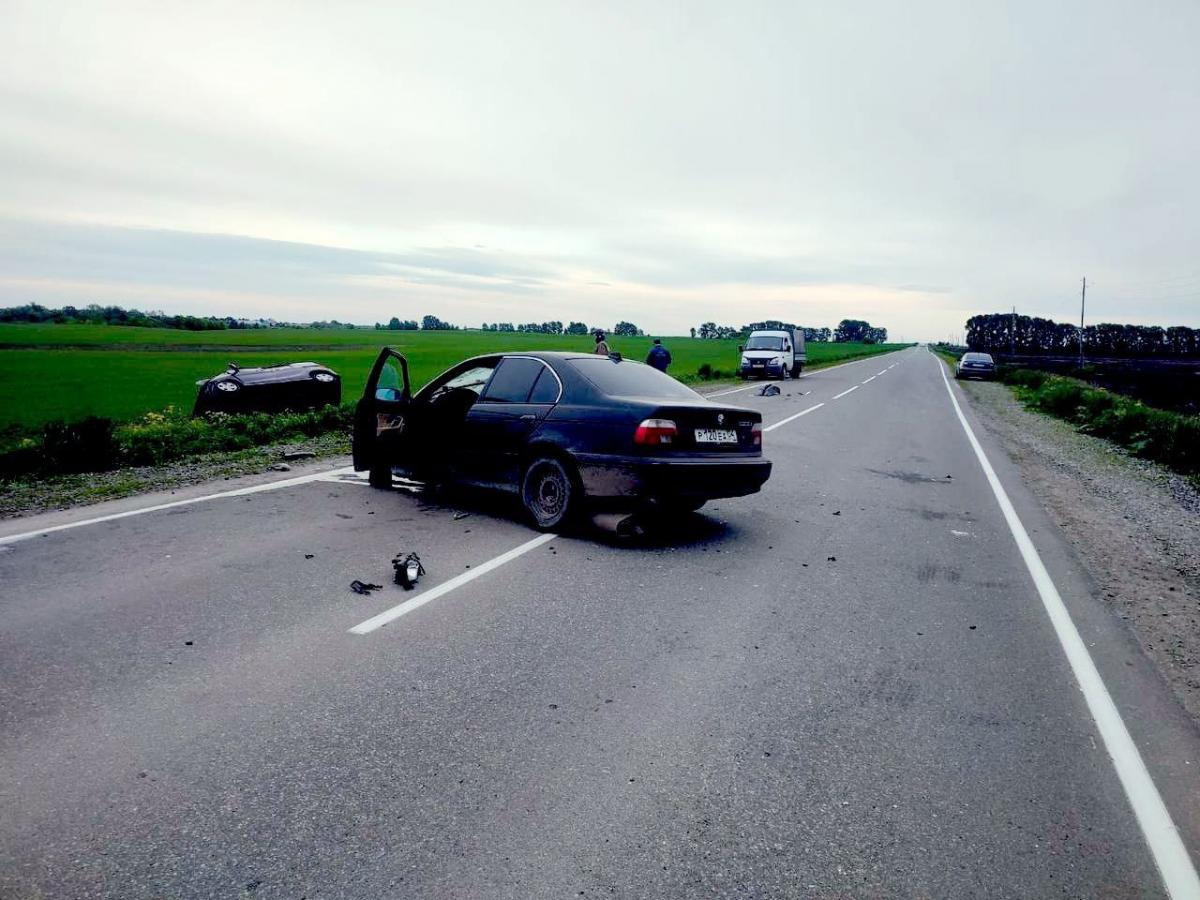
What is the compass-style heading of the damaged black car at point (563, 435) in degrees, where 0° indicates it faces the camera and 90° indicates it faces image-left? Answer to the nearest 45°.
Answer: approximately 135°

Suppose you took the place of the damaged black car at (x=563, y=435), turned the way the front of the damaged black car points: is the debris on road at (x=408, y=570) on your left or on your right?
on your left

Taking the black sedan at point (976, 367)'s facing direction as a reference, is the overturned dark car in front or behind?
behind

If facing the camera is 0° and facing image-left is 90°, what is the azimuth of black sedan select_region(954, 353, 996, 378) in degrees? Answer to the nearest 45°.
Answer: approximately 180°

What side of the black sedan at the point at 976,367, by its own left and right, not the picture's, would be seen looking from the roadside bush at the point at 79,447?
back

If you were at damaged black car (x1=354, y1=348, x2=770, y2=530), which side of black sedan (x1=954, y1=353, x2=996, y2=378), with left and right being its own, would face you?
back

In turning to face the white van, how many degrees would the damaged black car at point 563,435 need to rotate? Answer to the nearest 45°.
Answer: approximately 45° to its right

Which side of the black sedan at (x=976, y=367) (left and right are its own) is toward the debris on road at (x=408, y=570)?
back

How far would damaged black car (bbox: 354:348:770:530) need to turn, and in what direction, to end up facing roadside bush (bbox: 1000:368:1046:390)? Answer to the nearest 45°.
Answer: approximately 90° to its right
